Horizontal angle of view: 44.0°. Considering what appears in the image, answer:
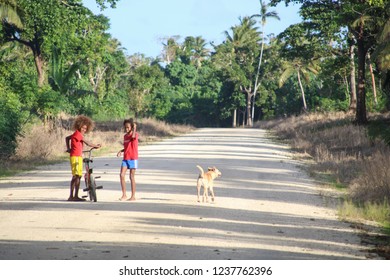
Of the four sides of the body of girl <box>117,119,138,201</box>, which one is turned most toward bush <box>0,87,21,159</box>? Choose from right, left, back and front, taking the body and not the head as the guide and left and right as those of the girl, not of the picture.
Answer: right

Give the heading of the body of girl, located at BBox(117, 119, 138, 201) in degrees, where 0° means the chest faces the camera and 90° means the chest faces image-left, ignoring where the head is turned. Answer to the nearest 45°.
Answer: approximately 45°
